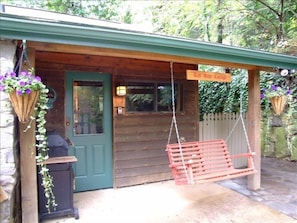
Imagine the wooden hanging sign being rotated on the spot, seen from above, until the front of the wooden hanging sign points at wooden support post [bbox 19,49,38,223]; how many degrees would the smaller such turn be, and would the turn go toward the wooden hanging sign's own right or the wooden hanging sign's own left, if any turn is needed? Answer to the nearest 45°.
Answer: approximately 45° to the wooden hanging sign's own right

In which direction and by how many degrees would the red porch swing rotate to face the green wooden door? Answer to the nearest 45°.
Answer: approximately 135° to its right

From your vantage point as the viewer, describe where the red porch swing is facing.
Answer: facing the viewer and to the right of the viewer

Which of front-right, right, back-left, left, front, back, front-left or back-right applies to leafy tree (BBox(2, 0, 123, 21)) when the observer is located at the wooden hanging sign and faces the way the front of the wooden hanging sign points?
back-right

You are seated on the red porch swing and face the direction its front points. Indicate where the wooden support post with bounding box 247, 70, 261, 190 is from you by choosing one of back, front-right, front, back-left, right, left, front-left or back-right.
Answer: left

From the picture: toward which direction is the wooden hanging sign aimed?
toward the camera

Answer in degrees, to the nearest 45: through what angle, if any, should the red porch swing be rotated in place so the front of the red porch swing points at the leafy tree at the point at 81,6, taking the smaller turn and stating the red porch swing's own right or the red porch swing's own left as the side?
approximately 180°

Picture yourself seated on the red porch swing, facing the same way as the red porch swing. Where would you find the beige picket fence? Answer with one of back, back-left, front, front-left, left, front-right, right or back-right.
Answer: back-left

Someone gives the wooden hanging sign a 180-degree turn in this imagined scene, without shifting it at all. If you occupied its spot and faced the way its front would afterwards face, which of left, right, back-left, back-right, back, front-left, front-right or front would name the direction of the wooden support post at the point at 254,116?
front-right

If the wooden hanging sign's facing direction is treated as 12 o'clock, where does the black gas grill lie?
The black gas grill is roughly at 2 o'clock from the wooden hanging sign.

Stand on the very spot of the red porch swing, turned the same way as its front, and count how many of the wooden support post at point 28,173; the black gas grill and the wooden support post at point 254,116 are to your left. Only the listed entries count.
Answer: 1

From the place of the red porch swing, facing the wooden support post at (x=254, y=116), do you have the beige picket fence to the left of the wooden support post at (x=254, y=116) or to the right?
left

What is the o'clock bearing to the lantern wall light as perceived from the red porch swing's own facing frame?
The lantern wall light is roughly at 5 o'clock from the red porch swing.

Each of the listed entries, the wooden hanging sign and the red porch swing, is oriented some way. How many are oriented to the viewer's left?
0

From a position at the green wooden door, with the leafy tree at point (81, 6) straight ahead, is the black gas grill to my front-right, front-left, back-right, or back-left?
back-left

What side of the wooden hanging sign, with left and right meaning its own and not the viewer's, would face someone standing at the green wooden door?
right
